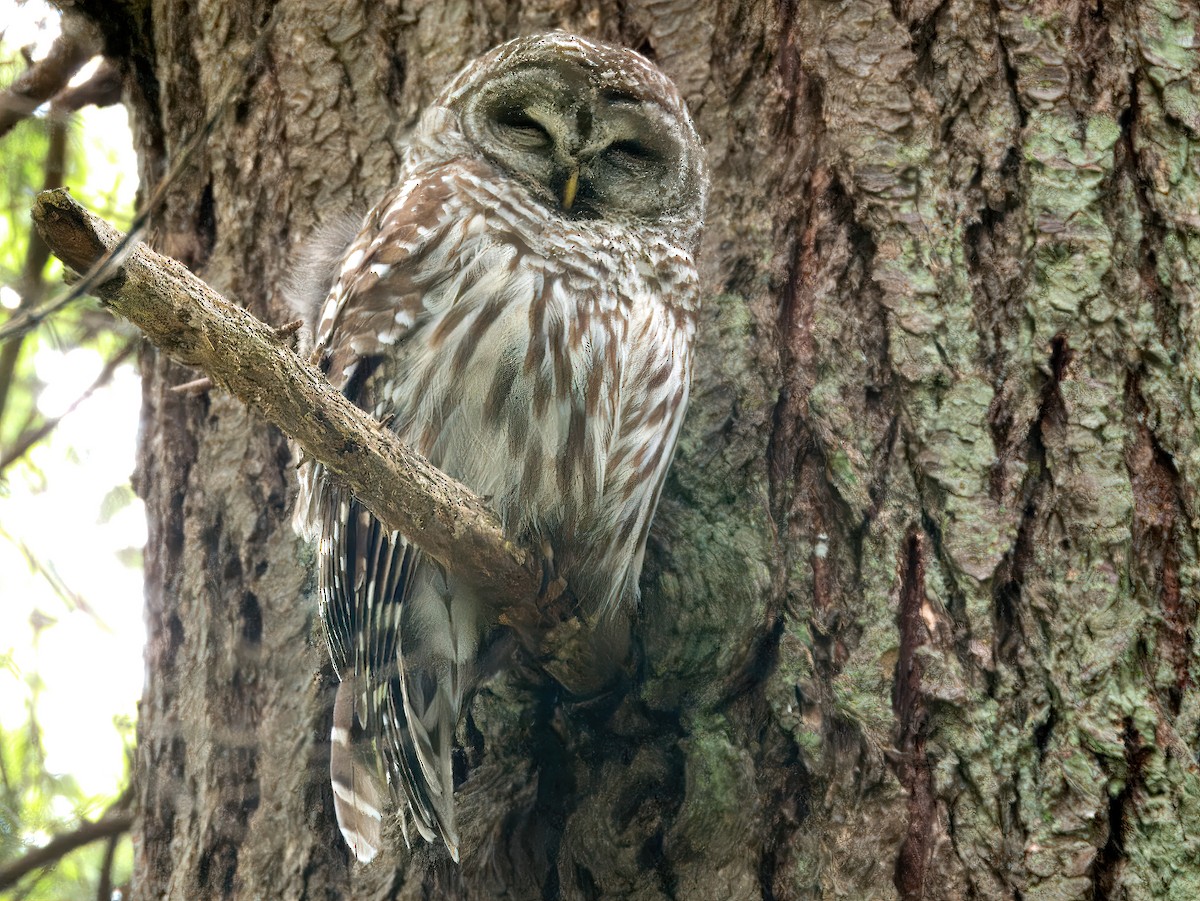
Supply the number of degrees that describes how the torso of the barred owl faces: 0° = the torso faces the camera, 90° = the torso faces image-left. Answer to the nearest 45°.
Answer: approximately 315°

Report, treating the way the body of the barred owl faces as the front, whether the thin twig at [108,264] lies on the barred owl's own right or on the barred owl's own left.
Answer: on the barred owl's own right

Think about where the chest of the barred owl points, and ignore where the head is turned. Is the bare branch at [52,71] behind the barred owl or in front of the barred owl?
behind

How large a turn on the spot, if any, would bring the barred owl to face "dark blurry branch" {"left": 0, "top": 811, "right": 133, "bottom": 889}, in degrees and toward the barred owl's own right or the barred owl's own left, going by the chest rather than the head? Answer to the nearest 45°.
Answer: approximately 180°

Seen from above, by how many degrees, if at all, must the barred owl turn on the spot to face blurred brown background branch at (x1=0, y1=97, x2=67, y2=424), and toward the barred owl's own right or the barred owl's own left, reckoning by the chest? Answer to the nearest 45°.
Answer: approximately 180°
